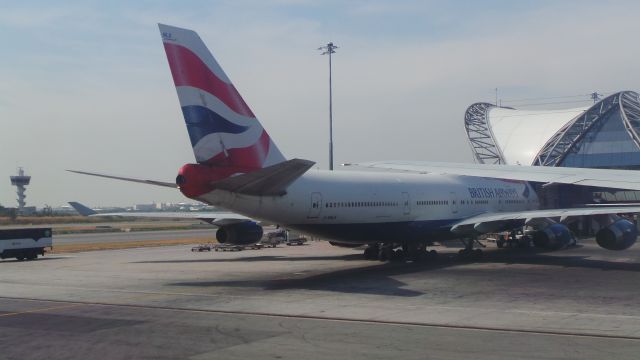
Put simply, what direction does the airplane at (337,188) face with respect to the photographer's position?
facing away from the viewer and to the right of the viewer
